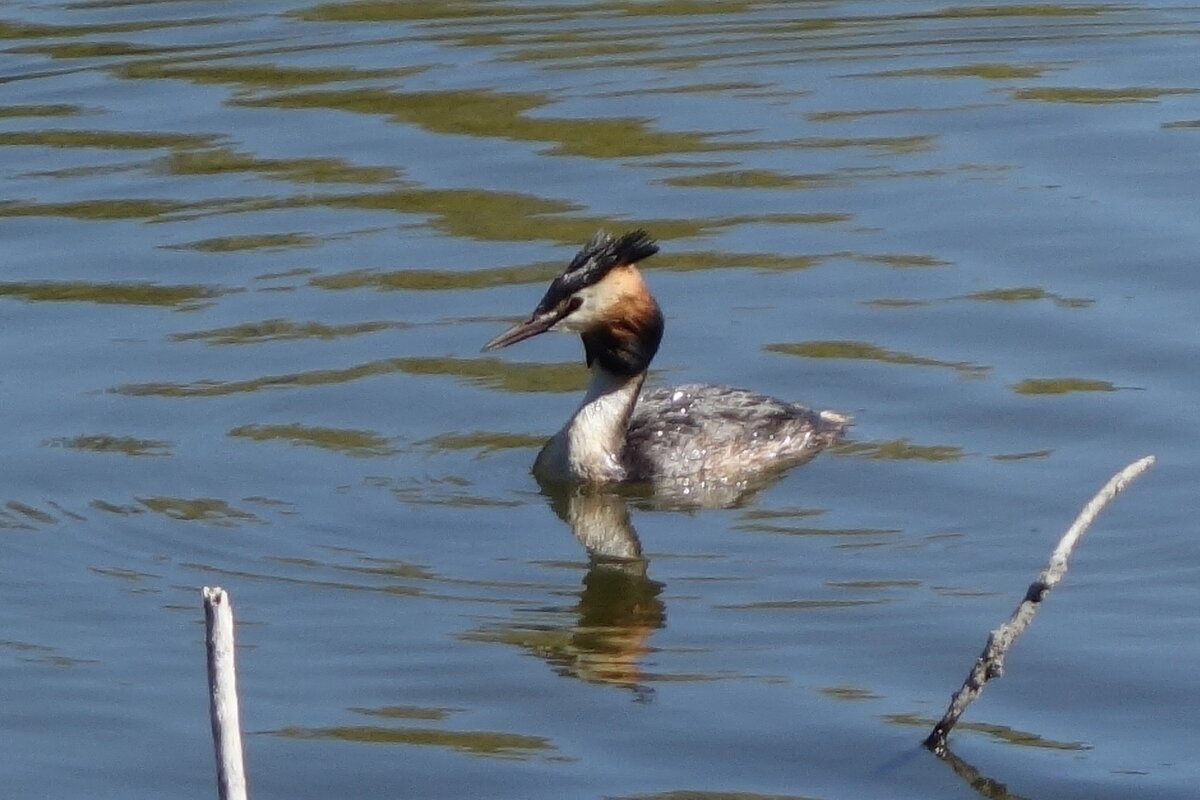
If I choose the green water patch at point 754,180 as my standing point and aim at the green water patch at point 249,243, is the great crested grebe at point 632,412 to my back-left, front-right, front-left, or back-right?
front-left

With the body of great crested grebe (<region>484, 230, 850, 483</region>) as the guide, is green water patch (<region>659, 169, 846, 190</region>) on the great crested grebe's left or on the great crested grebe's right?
on the great crested grebe's right

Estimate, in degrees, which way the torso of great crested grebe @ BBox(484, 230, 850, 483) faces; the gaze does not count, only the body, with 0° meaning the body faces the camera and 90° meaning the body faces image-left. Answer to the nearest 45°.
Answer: approximately 90°

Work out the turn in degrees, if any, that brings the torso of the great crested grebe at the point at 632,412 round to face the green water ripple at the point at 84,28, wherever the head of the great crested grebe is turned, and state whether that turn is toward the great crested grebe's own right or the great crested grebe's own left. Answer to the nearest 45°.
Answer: approximately 45° to the great crested grebe's own right

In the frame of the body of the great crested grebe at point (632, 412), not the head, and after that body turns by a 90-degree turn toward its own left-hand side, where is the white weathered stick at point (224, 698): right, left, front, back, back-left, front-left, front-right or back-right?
front

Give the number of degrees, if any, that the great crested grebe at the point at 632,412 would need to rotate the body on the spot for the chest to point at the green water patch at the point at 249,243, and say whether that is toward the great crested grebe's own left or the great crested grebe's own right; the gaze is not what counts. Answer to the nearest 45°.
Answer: approximately 45° to the great crested grebe's own right

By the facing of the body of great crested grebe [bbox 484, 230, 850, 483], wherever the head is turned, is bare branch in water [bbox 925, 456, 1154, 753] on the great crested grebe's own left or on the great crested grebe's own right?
on the great crested grebe's own left

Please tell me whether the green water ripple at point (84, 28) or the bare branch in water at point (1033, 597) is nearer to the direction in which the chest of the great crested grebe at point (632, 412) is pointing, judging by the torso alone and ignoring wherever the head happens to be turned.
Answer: the green water ripple
